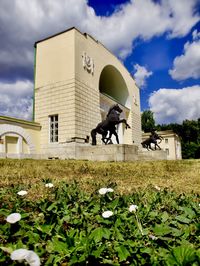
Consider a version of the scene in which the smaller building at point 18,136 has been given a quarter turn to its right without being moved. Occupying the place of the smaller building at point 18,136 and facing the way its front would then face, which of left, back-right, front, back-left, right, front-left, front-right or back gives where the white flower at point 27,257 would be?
front-left

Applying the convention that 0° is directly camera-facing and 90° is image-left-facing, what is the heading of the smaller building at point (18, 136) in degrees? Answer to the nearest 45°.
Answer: approximately 315°

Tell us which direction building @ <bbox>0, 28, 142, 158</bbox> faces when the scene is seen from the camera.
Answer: facing the viewer and to the right of the viewer

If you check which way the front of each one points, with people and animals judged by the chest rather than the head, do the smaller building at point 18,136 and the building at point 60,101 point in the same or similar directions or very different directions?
same or similar directions

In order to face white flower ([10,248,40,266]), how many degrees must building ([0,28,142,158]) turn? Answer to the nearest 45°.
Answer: approximately 45° to its right
